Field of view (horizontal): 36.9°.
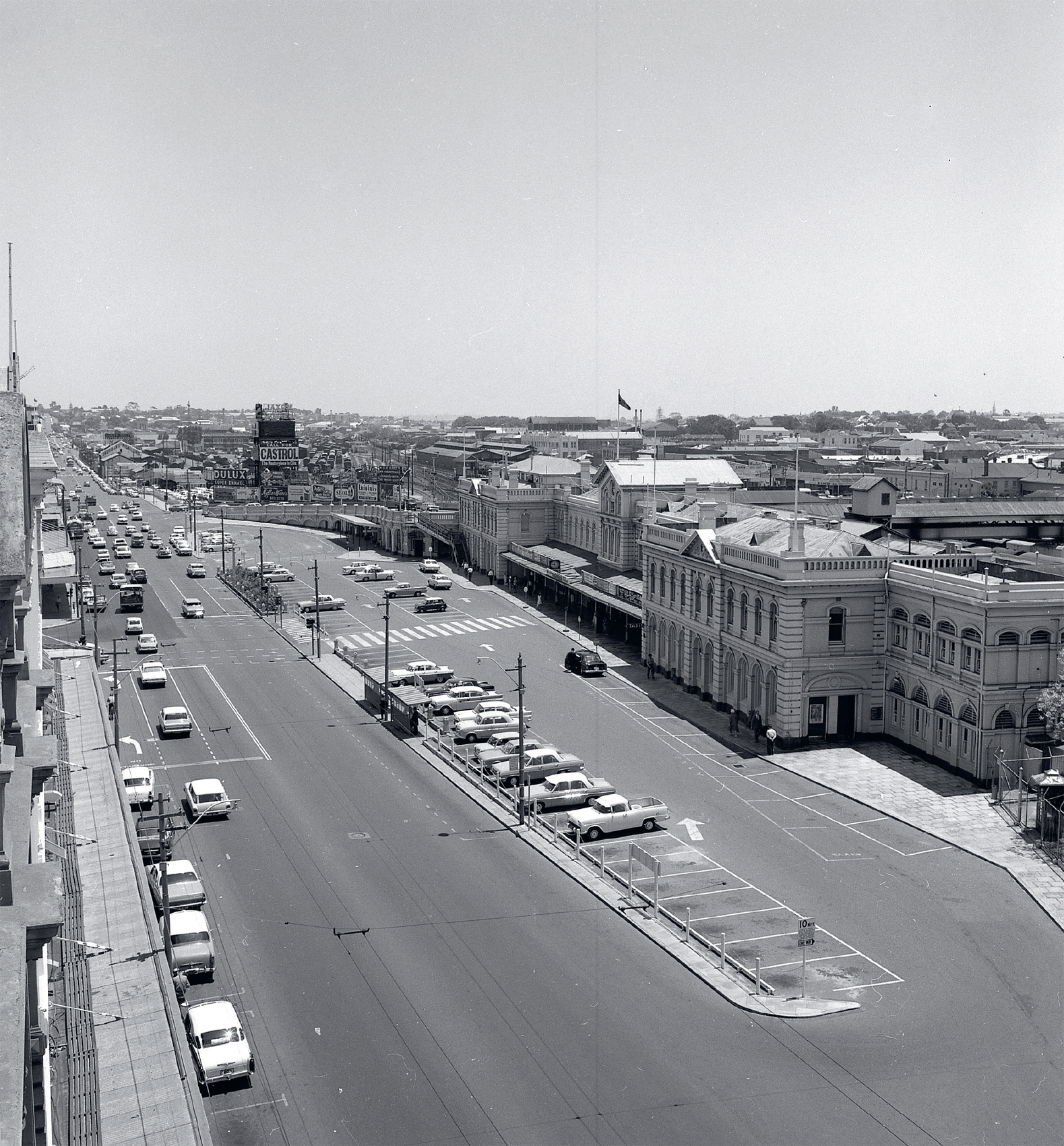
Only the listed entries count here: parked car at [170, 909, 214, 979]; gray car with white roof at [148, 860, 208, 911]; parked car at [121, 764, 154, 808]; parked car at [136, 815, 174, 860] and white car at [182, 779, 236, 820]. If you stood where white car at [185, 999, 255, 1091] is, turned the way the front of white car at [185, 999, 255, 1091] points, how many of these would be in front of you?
5

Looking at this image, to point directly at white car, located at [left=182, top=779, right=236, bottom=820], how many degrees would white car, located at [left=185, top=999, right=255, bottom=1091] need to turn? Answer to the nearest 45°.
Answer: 0° — it already faces it

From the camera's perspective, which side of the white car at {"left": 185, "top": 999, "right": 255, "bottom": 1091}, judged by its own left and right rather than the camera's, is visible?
back

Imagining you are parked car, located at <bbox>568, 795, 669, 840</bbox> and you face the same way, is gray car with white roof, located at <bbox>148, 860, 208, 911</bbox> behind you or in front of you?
in front

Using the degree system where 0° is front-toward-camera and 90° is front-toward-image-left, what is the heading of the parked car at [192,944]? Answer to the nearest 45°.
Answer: approximately 180°

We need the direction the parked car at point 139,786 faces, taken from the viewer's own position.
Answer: facing away from the viewer

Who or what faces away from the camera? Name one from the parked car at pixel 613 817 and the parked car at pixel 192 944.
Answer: the parked car at pixel 192 944

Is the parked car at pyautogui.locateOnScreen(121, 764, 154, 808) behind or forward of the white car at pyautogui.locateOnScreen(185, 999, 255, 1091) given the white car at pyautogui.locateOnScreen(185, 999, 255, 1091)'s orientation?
forward

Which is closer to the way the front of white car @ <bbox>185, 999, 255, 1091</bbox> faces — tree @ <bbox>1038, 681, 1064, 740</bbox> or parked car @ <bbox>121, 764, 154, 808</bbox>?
the parked car

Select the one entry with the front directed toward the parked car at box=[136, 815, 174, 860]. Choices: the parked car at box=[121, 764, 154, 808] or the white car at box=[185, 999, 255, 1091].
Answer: the white car

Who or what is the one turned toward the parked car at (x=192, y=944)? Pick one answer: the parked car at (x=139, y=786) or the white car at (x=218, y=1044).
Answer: the white car

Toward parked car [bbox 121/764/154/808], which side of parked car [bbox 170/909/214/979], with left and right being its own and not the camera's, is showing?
front

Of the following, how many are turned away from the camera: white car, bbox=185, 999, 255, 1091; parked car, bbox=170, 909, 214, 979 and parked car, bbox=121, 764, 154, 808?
3

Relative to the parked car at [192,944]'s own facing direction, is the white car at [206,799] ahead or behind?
ahead

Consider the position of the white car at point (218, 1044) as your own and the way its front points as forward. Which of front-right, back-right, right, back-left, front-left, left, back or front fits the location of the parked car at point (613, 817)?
front-right
